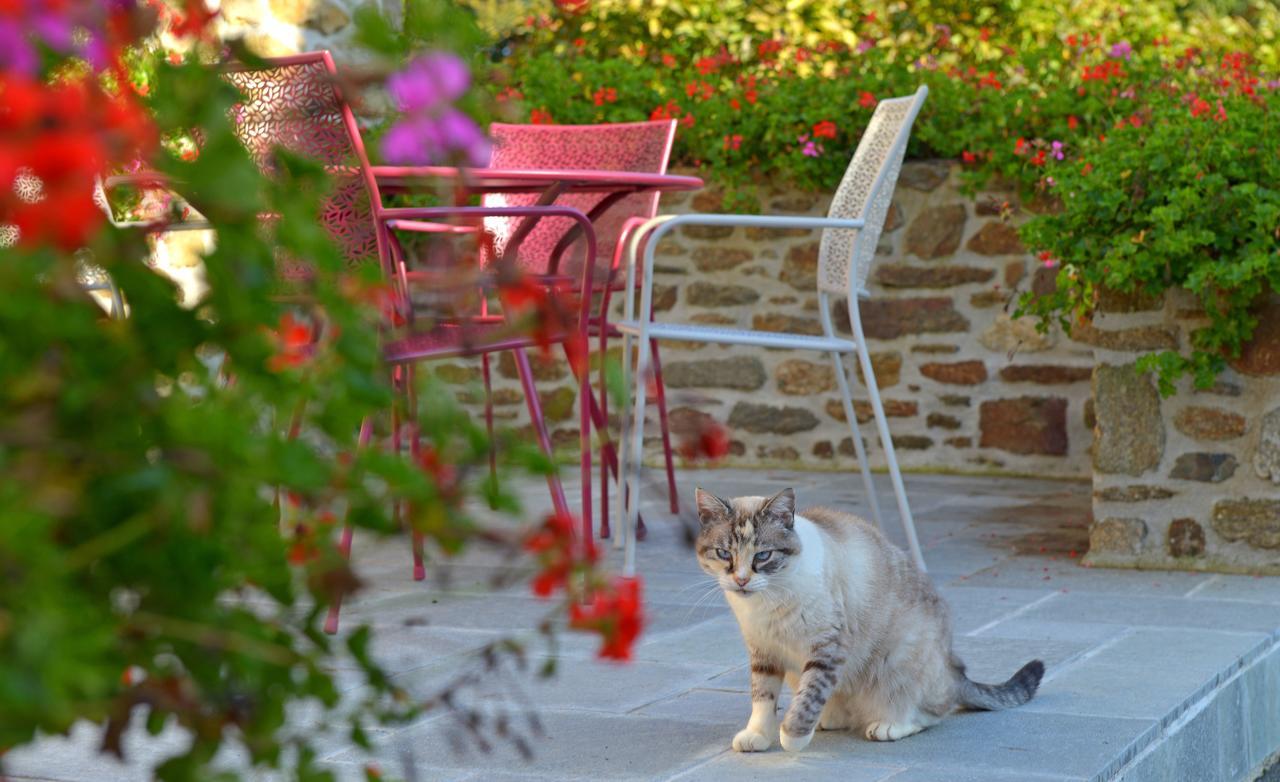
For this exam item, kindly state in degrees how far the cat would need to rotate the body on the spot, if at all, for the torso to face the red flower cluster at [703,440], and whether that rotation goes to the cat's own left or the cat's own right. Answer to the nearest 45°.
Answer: approximately 45° to the cat's own left

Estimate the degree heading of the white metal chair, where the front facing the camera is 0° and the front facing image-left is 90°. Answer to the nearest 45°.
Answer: approximately 90°

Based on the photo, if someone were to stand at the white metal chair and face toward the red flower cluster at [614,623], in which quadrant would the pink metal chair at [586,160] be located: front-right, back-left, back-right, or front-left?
back-right

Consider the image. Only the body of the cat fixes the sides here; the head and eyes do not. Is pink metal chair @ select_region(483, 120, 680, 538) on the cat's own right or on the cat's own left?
on the cat's own right

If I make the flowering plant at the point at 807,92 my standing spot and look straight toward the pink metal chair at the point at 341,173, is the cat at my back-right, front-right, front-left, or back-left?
front-left

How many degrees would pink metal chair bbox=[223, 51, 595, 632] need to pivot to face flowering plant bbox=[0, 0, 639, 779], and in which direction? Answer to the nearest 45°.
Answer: approximately 135° to its right

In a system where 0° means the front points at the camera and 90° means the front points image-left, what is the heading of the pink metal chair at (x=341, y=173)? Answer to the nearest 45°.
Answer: approximately 225°

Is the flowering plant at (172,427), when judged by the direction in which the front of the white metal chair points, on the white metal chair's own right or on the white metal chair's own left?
on the white metal chair's own left

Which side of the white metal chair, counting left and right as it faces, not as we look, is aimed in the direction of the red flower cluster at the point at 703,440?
left

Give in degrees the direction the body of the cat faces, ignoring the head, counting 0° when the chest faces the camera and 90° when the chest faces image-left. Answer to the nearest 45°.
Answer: approximately 45°

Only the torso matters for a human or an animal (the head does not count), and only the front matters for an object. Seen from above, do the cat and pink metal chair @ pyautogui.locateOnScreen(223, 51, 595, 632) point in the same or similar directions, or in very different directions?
very different directions

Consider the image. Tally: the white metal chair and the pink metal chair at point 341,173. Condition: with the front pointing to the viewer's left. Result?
1

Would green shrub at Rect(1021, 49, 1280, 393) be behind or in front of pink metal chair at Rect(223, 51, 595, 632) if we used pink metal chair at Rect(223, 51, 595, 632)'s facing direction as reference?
in front

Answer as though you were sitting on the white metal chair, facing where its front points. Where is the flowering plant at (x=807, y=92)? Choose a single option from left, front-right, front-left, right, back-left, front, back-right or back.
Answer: right

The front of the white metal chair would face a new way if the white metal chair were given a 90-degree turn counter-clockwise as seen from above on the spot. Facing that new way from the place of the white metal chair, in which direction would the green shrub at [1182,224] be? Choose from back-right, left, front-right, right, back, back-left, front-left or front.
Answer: left

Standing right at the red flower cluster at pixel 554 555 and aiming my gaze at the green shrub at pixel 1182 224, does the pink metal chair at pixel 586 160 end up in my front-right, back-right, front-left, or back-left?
front-left

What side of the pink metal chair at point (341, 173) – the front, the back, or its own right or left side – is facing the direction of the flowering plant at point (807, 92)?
front
